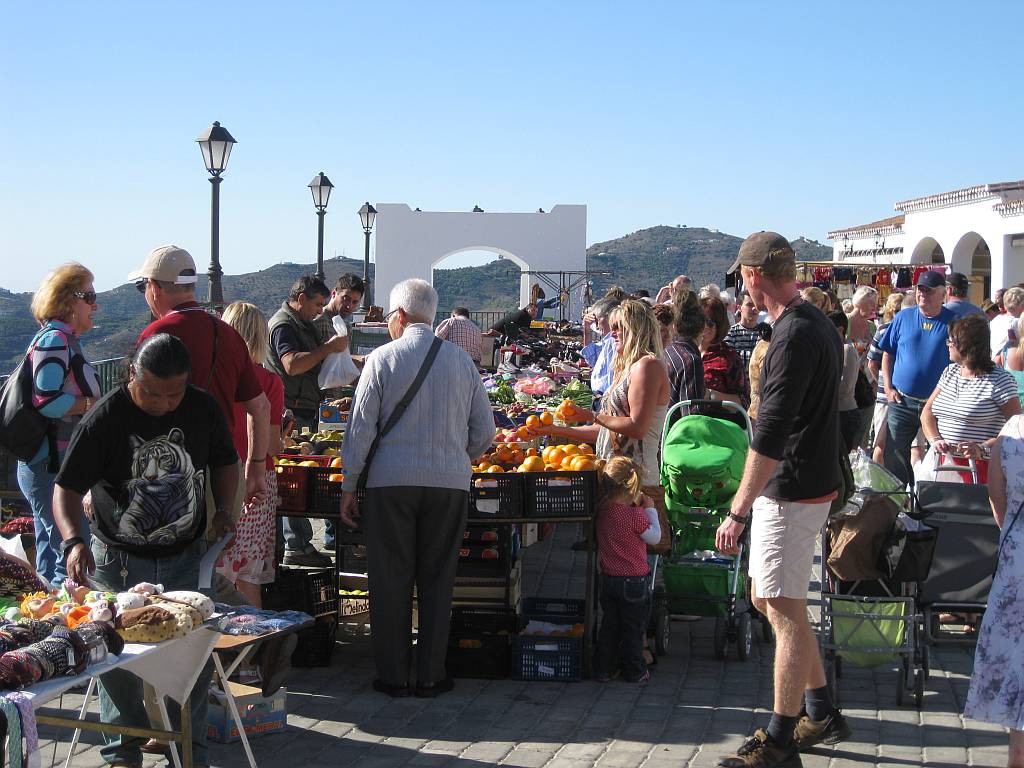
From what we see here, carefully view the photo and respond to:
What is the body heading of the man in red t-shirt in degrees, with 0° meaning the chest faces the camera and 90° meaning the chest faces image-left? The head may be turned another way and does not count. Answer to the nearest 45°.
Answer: approximately 135°

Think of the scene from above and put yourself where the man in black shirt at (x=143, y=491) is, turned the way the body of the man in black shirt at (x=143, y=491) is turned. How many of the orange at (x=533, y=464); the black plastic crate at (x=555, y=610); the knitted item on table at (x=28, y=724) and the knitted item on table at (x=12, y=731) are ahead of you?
2

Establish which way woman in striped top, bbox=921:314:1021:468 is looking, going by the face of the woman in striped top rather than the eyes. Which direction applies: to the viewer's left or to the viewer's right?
to the viewer's left

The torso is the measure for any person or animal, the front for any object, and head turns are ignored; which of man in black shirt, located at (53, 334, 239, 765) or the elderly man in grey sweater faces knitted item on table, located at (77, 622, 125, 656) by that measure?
the man in black shirt

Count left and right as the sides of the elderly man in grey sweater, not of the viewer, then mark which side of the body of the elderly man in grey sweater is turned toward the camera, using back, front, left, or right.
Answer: back

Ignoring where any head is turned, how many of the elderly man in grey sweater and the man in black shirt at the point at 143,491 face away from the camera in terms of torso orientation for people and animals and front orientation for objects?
1

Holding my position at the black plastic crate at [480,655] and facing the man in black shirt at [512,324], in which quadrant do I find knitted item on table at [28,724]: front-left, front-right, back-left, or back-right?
back-left

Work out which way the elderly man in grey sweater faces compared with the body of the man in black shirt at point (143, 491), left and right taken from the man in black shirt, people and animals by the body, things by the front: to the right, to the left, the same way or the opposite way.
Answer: the opposite way

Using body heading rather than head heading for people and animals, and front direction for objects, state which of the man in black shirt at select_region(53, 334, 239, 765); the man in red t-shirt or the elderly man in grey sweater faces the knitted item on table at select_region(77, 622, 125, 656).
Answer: the man in black shirt

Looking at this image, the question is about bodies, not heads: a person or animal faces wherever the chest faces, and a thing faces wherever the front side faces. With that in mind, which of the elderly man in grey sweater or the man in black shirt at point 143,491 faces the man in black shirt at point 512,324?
the elderly man in grey sweater

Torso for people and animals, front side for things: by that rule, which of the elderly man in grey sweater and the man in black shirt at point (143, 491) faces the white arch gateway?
the elderly man in grey sweater
